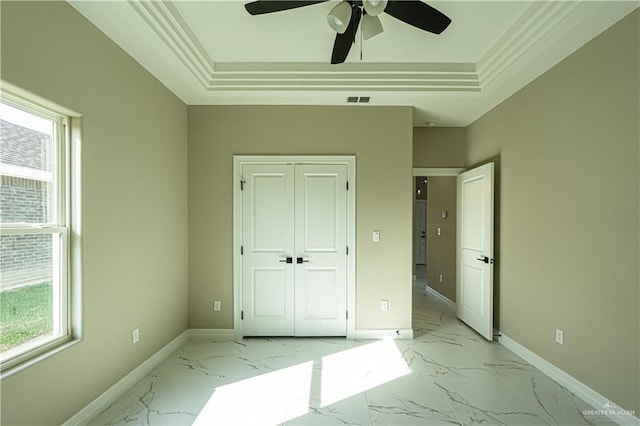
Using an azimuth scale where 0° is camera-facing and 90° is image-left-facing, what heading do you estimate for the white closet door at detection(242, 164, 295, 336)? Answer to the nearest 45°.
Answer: approximately 0°

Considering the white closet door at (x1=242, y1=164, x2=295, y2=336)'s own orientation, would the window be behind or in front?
in front

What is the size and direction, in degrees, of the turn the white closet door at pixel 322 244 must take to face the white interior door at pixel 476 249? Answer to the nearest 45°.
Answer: approximately 90° to its left

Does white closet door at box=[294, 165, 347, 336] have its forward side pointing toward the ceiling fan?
yes

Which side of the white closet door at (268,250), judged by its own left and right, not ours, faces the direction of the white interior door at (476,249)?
left

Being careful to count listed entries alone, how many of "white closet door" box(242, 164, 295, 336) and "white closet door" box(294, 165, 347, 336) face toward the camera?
2

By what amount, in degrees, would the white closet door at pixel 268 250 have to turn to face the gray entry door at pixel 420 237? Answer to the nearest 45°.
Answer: approximately 135° to its left

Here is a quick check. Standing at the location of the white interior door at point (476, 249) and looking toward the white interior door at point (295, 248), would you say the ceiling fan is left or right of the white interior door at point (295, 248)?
left

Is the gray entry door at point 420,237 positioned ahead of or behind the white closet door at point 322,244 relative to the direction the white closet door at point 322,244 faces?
behind
